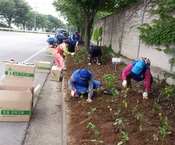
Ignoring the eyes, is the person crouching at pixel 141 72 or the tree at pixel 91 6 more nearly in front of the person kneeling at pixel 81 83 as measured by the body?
the person crouching

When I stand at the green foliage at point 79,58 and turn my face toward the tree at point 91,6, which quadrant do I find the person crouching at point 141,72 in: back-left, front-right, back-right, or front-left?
back-right

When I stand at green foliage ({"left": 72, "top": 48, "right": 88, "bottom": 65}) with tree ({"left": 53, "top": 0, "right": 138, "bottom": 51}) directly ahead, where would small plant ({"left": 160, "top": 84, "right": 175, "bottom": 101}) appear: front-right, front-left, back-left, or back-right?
back-right

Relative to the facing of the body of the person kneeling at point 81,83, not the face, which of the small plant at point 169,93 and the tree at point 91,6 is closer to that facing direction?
the small plant
